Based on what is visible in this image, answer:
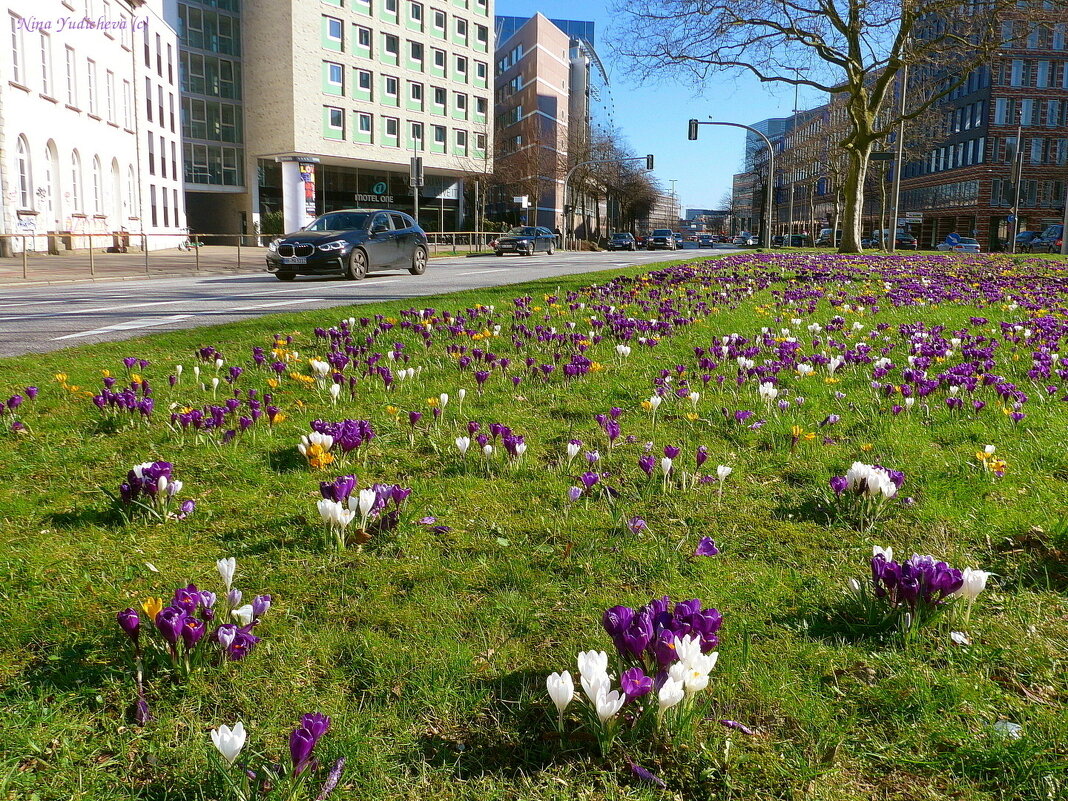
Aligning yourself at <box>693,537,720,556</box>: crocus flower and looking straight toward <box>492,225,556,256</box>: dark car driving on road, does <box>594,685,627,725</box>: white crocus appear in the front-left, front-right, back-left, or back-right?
back-left

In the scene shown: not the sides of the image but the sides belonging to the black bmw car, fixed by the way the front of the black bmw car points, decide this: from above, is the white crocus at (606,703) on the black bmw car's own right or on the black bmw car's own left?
on the black bmw car's own left

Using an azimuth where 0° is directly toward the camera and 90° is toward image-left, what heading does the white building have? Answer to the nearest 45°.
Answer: approximately 315°

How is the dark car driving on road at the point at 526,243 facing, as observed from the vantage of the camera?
facing the viewer and to the left of the viewer

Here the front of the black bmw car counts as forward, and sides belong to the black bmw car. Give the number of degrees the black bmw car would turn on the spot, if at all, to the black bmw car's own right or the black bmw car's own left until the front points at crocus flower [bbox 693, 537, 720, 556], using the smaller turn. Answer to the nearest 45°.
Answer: approximately 45° to the black bmw car's own left

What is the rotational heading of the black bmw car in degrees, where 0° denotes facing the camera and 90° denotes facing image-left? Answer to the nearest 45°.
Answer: approximately 45°

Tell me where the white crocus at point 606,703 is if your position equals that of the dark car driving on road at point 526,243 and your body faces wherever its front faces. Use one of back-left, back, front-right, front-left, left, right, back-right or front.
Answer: front-left

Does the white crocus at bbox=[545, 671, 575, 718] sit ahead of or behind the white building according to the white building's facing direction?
ahead

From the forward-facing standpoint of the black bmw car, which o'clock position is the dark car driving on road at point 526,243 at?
The dark car driving on road is roughly at 5 o'clock from the black bmw car.

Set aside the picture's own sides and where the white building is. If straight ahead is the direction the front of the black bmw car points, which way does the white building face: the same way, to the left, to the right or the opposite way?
to the left

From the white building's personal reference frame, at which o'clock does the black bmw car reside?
The black bmw car is roughly at 1 o'clock from the white building.

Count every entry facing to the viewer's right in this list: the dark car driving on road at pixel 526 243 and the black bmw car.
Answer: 0

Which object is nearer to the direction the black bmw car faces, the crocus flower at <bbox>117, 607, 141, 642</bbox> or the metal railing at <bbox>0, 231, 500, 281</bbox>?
the crocus flower
